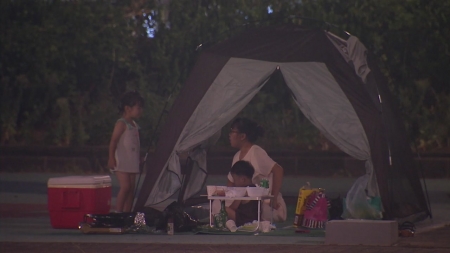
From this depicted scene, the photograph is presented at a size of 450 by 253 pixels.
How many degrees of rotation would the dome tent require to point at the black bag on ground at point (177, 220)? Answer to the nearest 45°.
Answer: approximately 45° to its right

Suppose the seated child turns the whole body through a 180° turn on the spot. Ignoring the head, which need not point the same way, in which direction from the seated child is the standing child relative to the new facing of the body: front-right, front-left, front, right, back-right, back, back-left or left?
left

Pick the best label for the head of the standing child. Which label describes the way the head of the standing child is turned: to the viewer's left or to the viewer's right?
to the viewer's right

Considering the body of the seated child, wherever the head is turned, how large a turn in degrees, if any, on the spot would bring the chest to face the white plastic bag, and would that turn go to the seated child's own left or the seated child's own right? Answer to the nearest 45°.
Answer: approximately 90° to the seated child's own left

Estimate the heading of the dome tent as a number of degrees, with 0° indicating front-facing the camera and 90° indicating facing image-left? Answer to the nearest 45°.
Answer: approximately 0°

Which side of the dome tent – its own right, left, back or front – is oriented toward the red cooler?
right
